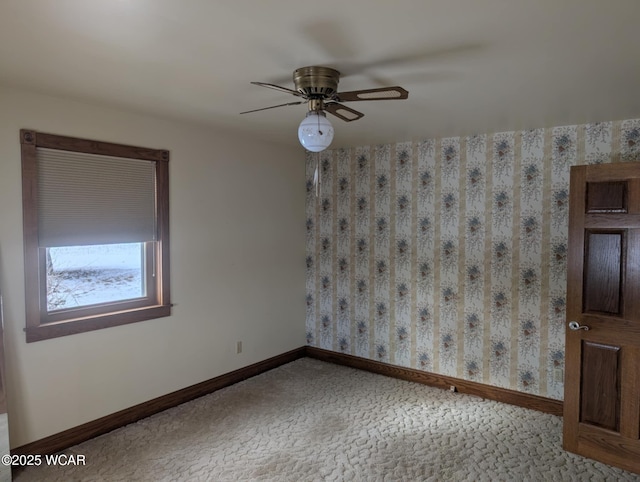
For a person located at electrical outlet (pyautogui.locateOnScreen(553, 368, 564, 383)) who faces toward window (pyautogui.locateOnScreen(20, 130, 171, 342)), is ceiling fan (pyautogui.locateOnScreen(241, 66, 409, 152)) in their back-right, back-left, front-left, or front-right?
front-left

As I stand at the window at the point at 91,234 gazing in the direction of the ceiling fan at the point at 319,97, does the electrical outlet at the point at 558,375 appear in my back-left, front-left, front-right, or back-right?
front-left

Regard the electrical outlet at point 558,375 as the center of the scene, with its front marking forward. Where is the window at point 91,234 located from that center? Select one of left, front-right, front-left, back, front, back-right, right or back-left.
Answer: front-right

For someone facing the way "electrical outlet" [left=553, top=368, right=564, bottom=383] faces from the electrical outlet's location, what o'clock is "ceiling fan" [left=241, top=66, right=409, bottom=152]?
The ceiling fan is roughly at 1 o'clock from the electrical outlet.
